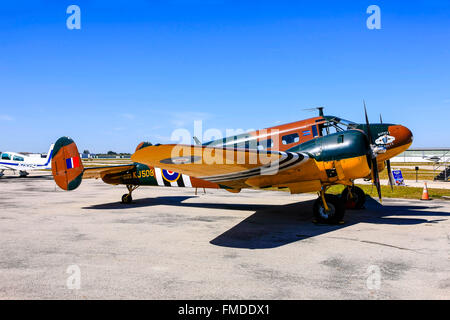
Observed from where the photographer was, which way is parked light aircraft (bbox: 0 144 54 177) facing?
facing to the left of the viewer

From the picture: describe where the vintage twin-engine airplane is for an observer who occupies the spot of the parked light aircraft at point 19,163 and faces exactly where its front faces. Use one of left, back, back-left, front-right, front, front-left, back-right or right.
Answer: left
